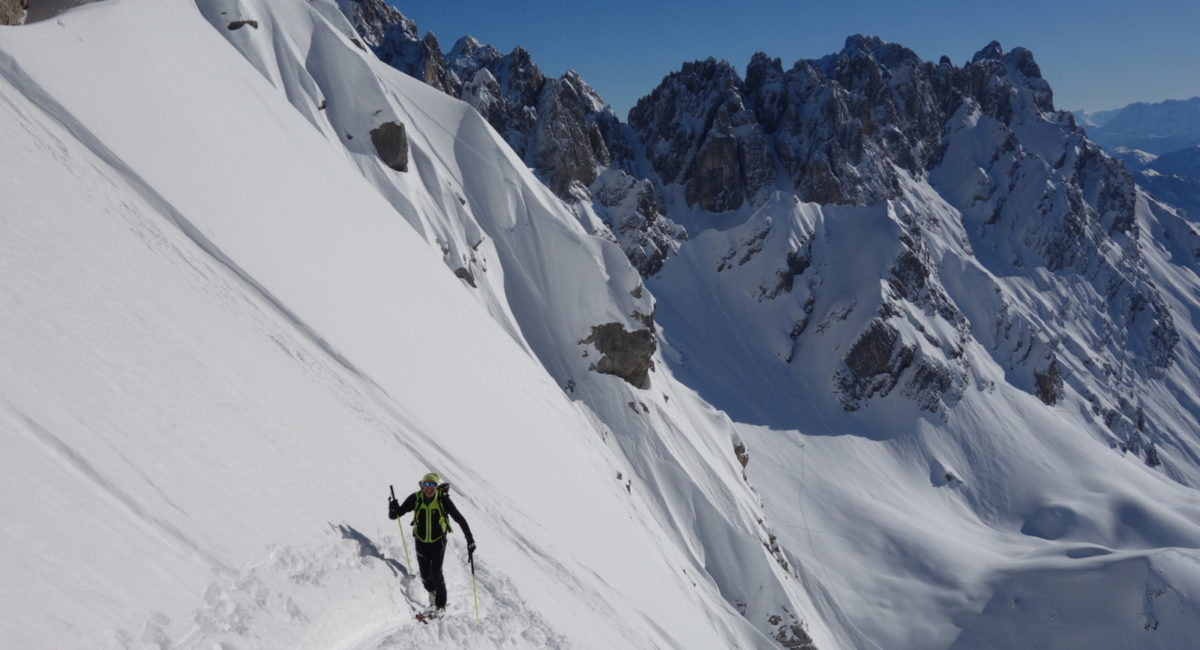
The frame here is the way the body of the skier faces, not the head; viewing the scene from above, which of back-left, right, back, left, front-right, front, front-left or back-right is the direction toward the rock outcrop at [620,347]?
back

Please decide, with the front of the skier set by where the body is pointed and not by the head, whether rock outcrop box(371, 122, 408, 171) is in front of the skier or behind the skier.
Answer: behind

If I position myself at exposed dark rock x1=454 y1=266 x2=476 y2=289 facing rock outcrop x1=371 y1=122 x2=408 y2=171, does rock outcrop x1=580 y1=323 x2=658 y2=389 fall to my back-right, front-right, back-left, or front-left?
back-right

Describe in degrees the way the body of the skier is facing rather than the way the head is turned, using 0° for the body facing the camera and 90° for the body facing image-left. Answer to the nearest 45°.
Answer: approximately 0°

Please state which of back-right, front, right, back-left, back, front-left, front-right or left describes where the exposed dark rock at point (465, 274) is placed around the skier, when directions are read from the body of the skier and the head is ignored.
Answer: back
